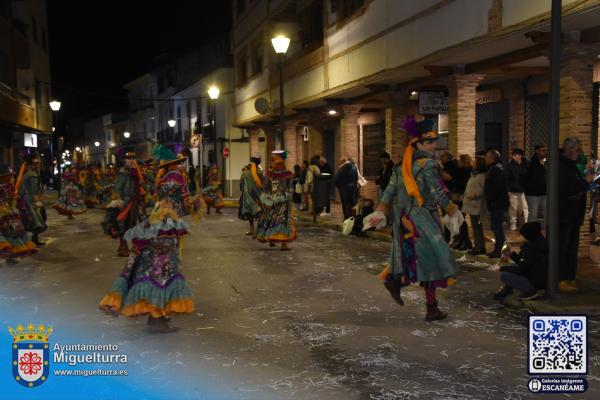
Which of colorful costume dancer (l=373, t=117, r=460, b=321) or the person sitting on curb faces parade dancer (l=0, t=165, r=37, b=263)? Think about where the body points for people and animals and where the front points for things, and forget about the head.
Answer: the person sitting on curb

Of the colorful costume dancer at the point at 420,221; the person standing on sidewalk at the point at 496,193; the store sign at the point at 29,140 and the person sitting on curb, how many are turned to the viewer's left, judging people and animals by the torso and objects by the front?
2

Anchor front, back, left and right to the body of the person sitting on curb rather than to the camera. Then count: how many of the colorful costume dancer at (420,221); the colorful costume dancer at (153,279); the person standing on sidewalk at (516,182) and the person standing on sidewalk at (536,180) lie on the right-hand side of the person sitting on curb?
2

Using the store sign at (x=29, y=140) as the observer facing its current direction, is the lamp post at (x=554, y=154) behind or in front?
in front

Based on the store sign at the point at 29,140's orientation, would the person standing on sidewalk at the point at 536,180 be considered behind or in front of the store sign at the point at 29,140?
in front

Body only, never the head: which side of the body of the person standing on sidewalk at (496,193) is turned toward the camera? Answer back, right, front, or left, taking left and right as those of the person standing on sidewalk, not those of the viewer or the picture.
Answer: left

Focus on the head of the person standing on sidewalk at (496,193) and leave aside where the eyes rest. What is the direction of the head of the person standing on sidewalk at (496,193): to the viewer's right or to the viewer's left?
to the viewer's left

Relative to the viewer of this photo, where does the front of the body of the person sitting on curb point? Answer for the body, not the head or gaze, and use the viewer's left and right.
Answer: facing to the left of the viewer

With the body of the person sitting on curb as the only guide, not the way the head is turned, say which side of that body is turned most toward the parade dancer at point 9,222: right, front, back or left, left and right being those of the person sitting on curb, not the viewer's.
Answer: front
